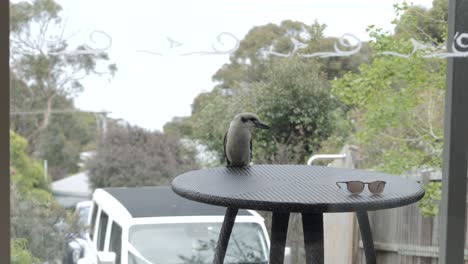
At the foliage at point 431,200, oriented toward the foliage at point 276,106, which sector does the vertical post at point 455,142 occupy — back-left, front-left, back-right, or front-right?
back-left

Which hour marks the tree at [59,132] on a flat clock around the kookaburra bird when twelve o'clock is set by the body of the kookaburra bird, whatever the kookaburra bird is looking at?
The tree is roughly at 5 o'clock from the kookaburra bird.

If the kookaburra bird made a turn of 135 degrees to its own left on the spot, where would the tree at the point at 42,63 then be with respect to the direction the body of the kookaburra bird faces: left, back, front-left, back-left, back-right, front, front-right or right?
left

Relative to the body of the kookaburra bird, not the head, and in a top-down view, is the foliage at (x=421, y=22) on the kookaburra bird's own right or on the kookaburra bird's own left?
on the kookaburra bird's own left

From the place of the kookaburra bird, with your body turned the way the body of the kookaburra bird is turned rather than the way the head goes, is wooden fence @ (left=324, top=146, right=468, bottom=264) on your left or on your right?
on your left

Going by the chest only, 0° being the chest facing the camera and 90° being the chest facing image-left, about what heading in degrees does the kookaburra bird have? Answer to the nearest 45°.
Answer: approximately 315°

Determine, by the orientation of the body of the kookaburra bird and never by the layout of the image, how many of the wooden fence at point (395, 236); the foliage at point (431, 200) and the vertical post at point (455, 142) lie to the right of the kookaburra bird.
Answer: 0
